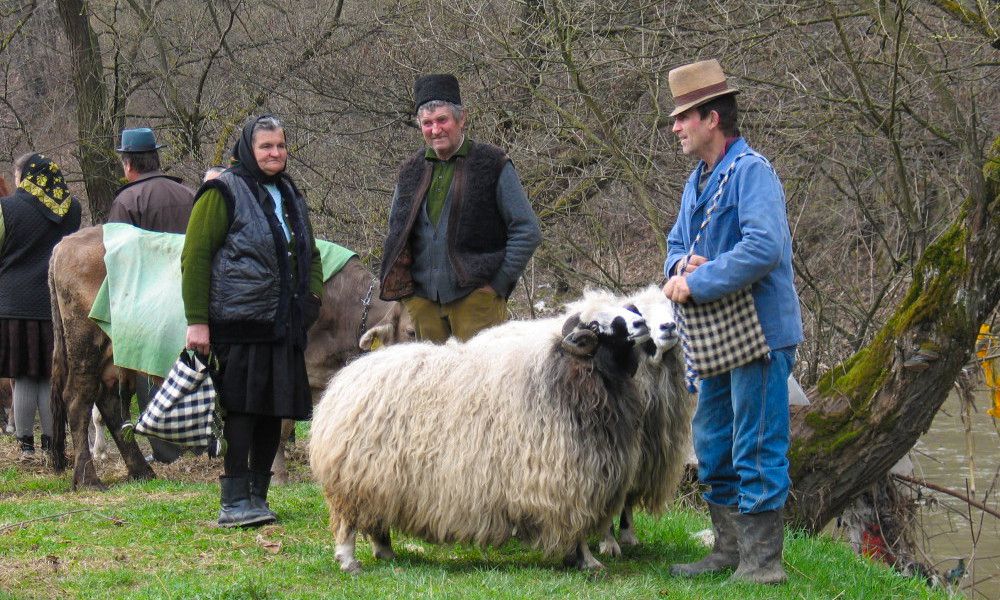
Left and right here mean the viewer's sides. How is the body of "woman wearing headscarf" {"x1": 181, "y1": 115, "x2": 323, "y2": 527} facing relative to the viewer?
facing the viewer and to the right of the viewer

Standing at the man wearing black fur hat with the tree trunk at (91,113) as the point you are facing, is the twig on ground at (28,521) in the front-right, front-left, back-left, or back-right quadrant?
front-left

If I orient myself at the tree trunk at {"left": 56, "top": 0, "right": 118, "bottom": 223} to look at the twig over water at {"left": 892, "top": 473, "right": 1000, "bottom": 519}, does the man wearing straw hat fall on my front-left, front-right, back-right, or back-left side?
front-right

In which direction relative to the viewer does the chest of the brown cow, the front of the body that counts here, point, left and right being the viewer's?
facing to the right of the viewer

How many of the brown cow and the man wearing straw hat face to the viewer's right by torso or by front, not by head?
1

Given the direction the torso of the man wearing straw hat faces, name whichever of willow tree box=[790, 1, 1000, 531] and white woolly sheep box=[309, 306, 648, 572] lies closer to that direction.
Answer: the white woolly sheep

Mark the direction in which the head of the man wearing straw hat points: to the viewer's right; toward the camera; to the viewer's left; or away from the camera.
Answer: to the viewer's left

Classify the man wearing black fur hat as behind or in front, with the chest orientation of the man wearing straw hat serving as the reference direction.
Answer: in front

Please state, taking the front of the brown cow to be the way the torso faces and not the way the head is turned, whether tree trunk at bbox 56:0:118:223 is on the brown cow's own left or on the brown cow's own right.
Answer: on the brown cow's own left

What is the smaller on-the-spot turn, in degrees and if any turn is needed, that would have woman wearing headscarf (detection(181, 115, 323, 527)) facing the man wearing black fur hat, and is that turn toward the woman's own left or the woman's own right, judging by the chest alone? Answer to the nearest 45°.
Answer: approximately 45° to the woman's own left

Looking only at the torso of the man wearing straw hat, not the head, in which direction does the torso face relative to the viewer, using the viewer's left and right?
facing to the left of the viewer

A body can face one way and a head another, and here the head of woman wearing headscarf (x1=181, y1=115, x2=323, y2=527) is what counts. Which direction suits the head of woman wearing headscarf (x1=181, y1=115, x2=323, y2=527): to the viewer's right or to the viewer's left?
to the viewer's right

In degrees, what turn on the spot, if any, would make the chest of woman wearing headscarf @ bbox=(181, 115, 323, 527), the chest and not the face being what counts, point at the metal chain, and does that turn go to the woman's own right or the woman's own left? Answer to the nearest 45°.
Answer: approximately 90° to the woman's own left

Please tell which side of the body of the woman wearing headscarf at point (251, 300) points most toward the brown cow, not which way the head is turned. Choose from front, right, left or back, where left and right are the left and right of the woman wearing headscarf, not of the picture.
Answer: back
